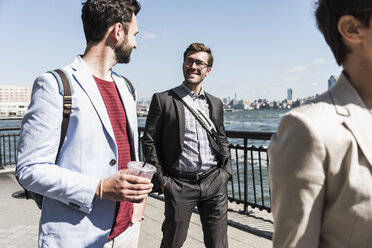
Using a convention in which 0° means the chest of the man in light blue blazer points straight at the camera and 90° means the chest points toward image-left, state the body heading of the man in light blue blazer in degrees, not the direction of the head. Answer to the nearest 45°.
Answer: approximately 315°

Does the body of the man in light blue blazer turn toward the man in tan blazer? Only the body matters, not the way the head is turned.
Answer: yes

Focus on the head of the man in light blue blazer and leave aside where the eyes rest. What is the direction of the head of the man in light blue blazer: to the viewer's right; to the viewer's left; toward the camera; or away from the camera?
to the viewer's right

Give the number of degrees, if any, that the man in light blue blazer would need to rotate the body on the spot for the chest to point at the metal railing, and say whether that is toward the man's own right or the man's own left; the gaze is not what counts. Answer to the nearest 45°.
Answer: approximately 90° to the man's own left
